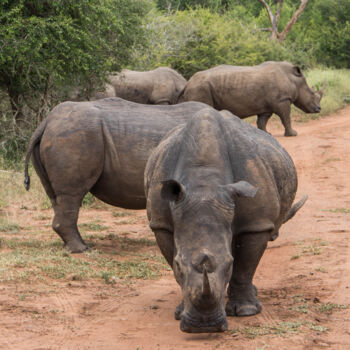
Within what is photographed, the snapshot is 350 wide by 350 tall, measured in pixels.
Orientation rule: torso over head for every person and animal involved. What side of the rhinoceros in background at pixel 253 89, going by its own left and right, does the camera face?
right

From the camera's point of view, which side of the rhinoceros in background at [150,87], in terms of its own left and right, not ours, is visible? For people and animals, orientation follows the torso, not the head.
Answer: left

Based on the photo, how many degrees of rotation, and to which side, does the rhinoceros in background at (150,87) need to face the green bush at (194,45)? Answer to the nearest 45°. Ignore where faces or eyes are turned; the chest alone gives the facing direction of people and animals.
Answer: approximately 90° to its right

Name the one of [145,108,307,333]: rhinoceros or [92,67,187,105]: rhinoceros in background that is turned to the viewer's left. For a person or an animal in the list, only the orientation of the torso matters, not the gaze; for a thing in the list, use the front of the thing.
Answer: the rhinoceros in background

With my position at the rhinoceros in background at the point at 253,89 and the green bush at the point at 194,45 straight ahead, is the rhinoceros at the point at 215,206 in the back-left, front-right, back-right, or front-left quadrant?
back-left

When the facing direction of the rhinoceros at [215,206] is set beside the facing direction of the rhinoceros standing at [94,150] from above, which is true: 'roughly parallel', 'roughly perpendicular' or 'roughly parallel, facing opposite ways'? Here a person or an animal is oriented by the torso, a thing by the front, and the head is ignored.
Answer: roughly perpendicular

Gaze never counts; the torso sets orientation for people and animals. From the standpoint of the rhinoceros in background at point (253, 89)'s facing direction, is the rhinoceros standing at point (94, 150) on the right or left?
on its right

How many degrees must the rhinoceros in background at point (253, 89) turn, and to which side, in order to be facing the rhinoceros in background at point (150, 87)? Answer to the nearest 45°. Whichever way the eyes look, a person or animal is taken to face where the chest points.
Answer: approximately 180°

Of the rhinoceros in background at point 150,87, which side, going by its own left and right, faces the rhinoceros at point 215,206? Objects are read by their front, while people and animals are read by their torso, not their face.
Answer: left

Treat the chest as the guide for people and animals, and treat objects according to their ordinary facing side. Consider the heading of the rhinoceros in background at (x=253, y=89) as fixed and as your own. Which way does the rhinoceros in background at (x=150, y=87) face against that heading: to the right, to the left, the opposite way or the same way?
the opposite way

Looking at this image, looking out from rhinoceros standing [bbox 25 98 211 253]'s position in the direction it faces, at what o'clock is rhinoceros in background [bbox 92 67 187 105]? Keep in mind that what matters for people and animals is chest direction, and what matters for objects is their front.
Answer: The rhinoceros in background is roughly at 9 o'clock from the rhinoceros standing.

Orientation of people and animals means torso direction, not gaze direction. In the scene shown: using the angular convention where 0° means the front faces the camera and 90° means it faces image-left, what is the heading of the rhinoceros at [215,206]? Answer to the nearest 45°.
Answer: approximately 0°

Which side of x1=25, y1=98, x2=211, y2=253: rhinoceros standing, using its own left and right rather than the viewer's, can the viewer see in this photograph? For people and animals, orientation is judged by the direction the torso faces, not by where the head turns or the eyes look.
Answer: right
